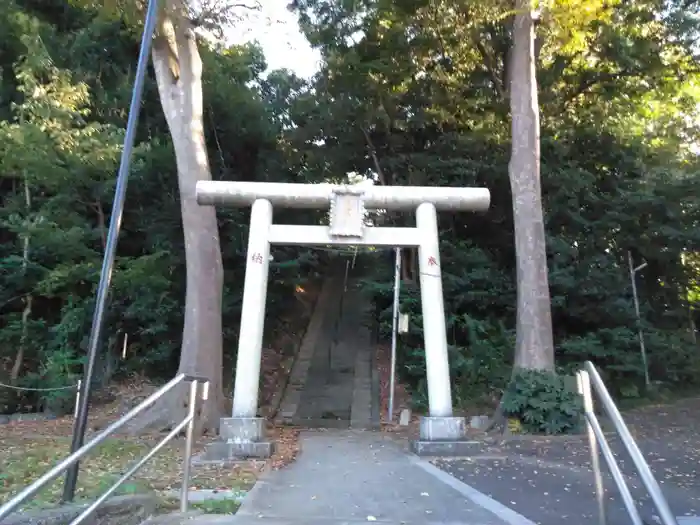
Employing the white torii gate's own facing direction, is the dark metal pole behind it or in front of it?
in front

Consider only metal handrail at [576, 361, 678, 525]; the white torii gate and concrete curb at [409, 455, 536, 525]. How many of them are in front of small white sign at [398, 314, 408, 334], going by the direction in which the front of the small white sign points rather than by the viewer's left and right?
3

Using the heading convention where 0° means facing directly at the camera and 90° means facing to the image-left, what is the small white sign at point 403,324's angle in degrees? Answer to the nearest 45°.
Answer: approximately 0°

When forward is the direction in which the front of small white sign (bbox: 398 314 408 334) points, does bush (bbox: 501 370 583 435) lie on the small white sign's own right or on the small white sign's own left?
on the small white sign's own left

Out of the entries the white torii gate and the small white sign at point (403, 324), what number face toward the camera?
2

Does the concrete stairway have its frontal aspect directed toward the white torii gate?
yes

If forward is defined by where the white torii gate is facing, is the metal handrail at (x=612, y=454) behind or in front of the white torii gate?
in front

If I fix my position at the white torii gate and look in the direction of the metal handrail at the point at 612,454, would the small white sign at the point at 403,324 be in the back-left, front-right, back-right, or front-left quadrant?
back-left

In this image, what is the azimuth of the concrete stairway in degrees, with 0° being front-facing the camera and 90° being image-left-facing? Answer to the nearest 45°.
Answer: approximately 0°
